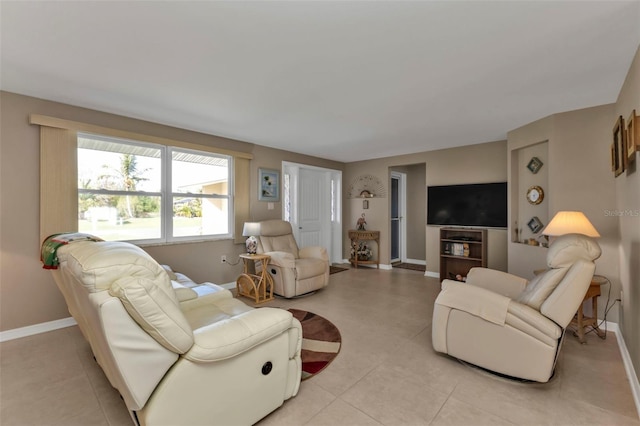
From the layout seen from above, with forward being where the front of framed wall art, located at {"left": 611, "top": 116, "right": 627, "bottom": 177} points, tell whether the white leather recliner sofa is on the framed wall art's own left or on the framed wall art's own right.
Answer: on the framed wall art's own left

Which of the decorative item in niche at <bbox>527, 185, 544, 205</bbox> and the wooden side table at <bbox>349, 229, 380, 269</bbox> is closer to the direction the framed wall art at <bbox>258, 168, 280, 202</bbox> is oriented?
the decorative item in niche

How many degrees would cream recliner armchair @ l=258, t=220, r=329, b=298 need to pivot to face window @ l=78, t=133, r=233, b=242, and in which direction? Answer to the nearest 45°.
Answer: approximately 135° to its right

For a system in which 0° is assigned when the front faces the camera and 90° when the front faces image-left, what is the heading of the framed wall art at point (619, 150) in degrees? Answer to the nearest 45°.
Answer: approximately 90°

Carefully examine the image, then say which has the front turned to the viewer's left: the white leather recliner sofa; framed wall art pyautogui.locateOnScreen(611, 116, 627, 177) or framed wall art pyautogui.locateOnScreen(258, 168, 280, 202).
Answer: framed wall art pyautogui.locateOnScreen(611, 116, 627, 177)

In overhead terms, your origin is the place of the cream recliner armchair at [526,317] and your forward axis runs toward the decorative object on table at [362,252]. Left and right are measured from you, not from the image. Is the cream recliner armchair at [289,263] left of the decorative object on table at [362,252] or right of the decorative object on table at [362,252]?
left

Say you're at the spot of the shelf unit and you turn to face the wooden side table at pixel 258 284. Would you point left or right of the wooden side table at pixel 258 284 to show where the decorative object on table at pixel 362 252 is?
right

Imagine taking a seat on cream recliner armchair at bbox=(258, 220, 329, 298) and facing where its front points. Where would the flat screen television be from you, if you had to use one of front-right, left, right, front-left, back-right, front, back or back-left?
front-left

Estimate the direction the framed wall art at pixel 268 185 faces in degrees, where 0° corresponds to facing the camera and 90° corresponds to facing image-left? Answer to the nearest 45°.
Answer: approximately 315°

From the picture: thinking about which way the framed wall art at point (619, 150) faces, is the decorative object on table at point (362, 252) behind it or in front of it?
in front

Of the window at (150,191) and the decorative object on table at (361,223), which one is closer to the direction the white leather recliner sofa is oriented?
the decorative object on table

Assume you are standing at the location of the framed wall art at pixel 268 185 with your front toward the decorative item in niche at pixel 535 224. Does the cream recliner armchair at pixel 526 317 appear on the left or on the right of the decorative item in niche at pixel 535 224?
right

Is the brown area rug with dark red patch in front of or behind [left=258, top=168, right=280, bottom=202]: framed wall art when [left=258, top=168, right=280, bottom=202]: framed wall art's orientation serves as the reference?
in front

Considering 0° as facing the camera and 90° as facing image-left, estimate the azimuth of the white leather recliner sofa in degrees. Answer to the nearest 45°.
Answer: approximately 225°
